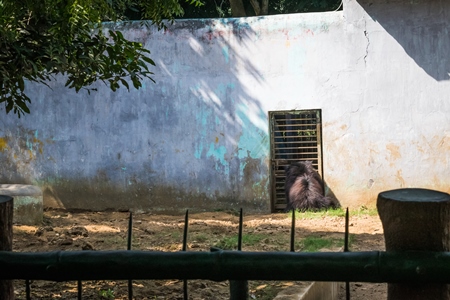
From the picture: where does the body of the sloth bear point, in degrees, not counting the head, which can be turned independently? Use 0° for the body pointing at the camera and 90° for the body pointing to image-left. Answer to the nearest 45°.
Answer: approximately 180°

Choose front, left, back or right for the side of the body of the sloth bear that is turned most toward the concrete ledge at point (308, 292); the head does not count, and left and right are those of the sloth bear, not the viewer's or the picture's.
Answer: back

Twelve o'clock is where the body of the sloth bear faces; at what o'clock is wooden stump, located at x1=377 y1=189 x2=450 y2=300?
The wooden stump is roughly at 6 o'clock from the sloth bear.

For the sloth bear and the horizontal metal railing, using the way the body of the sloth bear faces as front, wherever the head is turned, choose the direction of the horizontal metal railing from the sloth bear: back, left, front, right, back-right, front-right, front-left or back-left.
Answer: back

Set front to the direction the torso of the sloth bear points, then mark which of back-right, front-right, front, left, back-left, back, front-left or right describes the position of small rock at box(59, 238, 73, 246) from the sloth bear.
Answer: back-left

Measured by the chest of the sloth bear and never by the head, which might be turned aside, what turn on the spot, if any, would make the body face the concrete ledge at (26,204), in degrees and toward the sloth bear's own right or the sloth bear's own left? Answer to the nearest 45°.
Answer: approximately 135° to the sloth bear's own left

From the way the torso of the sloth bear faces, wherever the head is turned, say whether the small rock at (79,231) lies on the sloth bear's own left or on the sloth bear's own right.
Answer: on the sloth bear's own left
